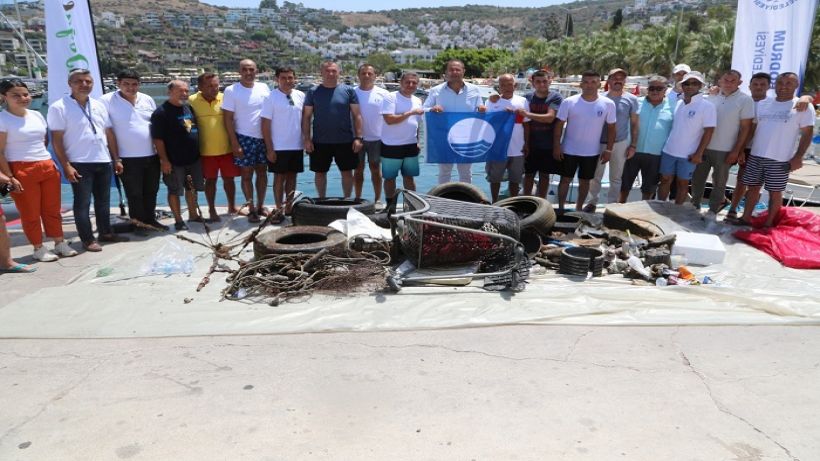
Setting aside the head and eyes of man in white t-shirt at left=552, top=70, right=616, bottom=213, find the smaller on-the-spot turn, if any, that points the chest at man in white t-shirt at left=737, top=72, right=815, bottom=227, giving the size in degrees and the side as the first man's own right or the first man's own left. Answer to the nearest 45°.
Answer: approximately 90° to the first man's own left

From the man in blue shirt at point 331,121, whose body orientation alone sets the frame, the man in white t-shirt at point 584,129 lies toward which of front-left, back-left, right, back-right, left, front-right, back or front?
left

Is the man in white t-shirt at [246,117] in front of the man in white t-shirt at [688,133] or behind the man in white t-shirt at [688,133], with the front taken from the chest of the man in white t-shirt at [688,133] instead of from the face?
in front

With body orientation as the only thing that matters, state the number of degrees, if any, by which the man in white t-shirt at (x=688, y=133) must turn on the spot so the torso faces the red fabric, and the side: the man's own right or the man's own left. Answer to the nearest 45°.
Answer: approximately 90° to the man's own left

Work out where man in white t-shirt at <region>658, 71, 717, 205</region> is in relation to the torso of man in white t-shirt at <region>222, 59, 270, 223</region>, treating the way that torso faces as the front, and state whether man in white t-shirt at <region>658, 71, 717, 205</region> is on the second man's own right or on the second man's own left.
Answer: on the second man's own left

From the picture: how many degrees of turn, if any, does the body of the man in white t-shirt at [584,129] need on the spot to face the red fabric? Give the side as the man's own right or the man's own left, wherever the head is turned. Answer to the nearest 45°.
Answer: approximately 90° to the man's own left

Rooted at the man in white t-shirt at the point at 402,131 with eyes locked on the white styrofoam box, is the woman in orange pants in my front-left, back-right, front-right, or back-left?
back-right

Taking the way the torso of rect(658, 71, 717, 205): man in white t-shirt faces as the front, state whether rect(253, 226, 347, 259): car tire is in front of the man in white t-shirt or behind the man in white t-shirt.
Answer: in front

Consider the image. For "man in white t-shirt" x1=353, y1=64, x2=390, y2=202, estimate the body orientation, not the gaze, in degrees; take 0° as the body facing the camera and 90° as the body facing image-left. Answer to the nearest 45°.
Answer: approximately 0°
